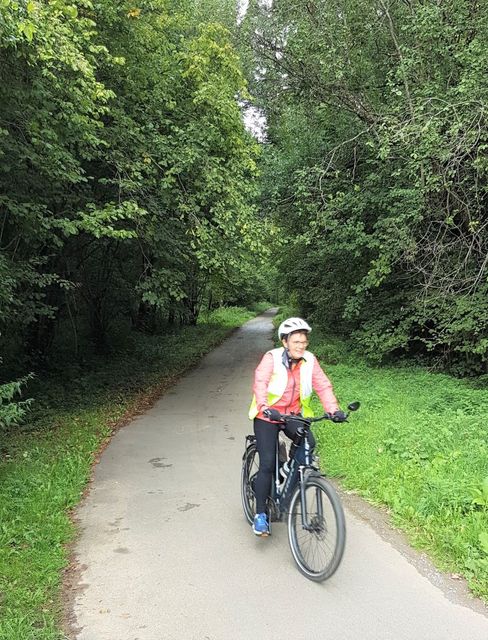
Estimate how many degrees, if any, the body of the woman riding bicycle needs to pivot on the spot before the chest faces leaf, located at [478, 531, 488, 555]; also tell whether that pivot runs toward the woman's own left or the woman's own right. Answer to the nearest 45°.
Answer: approximately 45° to the woman's own left

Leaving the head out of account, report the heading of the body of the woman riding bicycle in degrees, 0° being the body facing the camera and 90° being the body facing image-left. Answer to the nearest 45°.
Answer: approximately 315°

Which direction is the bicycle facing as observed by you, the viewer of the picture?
facing the viewer and to the right of the viewer

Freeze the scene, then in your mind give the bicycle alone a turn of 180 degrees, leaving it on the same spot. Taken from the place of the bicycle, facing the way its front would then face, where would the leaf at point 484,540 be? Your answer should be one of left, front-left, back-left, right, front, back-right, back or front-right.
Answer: back-right
